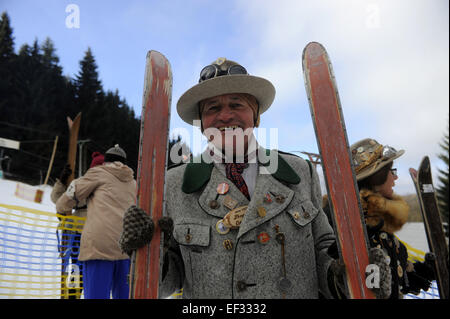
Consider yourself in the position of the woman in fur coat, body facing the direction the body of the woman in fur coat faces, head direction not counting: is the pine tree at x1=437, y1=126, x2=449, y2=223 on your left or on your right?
on your left

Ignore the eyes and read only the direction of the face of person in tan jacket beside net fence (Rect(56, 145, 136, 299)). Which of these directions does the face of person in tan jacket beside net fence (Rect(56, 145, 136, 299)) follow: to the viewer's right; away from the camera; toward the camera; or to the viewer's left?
away from the camera

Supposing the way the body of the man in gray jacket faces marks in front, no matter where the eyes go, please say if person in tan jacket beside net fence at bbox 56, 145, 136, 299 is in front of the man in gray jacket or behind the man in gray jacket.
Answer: behind

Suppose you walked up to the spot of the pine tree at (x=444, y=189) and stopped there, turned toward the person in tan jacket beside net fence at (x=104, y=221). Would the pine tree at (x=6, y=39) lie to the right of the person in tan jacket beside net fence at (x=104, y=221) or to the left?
right

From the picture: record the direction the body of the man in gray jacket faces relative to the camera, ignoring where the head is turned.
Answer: toward the camera

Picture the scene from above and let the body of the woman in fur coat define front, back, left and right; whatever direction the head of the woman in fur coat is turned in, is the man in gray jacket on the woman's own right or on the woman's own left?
on the woman's own right
